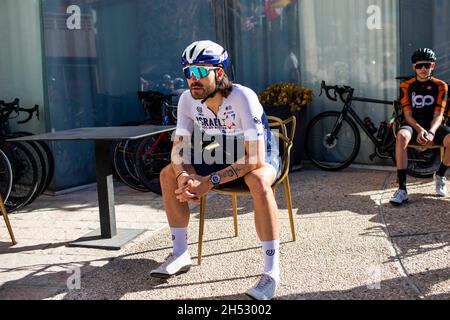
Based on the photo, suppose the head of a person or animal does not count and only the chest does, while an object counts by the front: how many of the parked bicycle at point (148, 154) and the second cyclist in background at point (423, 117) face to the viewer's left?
1

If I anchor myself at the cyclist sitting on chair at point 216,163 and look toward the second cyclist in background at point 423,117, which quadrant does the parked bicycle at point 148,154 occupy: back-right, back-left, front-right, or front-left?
front-left

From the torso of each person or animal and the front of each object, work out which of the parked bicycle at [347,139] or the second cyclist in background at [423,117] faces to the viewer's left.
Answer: the parked bicycle

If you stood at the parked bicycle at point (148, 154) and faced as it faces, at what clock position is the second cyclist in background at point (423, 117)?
The second cyclist in background is roughly at 7 o'clock from the parked bicycle.

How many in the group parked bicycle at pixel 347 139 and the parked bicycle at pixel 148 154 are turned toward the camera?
0

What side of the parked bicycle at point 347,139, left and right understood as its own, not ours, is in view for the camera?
left

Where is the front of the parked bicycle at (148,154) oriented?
to the viewer's left

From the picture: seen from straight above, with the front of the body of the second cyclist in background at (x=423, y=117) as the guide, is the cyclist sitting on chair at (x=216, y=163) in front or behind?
in front

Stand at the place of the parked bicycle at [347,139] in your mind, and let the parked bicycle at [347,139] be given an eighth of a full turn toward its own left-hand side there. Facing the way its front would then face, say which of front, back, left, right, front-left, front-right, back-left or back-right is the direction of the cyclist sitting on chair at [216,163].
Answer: front-left

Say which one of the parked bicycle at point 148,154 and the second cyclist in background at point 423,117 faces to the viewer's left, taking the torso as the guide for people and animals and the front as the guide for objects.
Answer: the parked bicycle

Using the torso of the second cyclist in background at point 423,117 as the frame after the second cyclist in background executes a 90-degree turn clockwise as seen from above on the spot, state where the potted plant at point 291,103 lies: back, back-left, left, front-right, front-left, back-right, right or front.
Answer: front-right

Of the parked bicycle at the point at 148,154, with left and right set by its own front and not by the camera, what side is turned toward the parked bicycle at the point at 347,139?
back

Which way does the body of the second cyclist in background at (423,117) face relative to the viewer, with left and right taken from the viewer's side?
facing the viewer

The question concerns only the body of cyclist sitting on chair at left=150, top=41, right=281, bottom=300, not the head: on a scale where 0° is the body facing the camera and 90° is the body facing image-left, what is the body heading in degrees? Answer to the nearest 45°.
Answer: approximately 45°

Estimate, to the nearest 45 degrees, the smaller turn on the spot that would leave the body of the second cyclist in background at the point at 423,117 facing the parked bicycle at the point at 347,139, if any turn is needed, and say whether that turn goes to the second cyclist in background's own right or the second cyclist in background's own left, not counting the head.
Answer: approximately 135° to the second cyclist in background's own right
